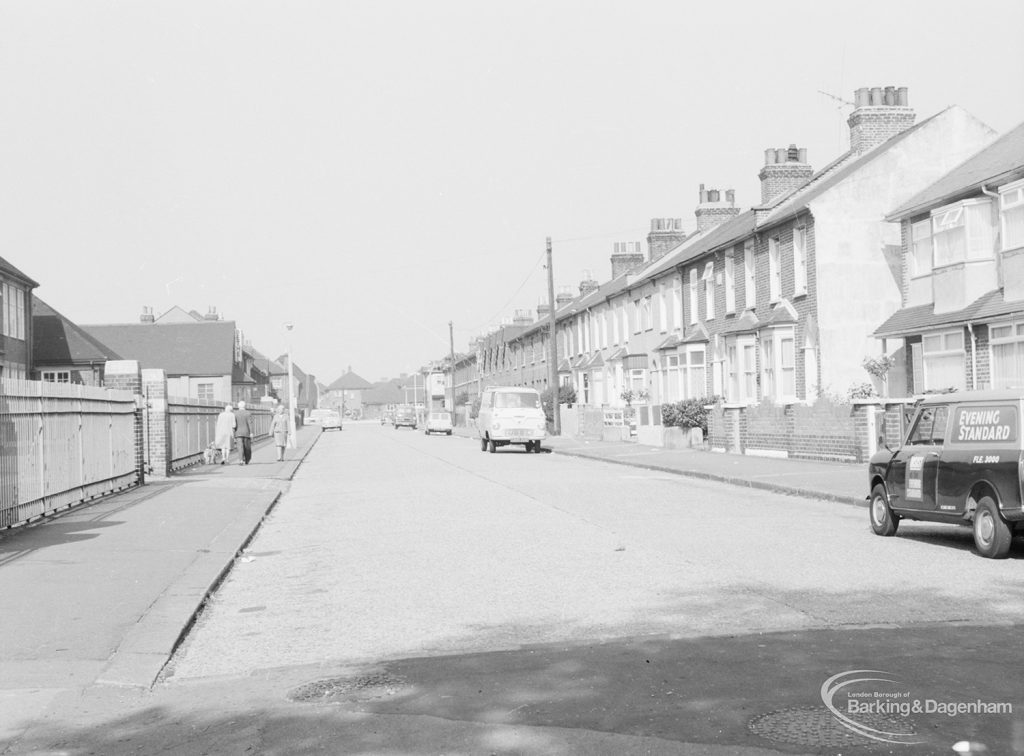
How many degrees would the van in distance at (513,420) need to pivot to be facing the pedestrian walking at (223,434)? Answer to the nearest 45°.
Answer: approximately 45° to its right

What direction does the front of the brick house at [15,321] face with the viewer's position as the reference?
facing the viewer and to the right of the viewer

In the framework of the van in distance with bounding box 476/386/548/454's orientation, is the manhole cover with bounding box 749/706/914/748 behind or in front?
in front

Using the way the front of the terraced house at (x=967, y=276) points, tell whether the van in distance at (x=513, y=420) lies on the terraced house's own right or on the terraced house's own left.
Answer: on the terraced house's own right

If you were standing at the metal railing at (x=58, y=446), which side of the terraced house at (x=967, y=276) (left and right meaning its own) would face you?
front

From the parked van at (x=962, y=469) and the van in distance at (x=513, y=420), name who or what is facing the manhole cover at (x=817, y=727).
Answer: the van in distance

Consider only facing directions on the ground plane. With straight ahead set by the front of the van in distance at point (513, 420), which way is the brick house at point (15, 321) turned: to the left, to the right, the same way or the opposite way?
to the left

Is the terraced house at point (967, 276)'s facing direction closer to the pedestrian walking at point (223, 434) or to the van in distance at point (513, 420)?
the pedestrian walking

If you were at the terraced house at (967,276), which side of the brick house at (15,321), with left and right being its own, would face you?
front

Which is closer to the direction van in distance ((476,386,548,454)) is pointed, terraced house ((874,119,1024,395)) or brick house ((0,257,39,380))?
the terraced house

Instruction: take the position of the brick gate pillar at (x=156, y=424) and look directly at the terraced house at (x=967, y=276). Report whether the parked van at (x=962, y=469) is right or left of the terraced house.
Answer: right

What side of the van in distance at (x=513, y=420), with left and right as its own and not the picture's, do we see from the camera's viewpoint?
front

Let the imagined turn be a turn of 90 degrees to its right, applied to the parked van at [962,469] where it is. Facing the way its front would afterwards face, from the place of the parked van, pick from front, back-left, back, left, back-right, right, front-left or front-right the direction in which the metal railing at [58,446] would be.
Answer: back-left

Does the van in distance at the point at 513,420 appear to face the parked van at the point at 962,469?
yes

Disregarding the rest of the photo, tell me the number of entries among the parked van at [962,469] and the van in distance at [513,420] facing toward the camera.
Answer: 1
